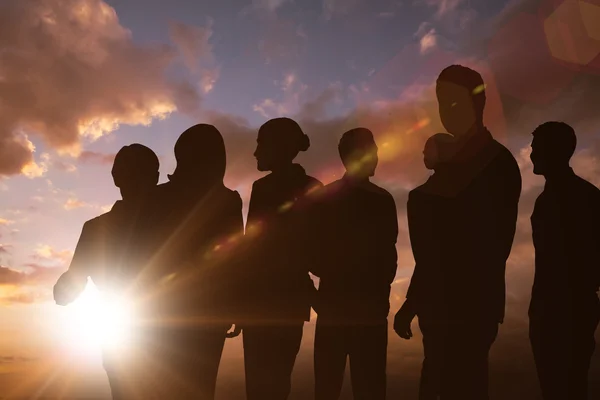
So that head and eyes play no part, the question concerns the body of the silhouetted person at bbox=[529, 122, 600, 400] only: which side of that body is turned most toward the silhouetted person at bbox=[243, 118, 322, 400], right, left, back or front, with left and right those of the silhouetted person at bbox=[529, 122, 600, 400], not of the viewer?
front

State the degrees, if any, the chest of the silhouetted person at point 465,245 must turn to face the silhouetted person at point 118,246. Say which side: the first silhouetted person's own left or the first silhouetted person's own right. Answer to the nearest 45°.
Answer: approximately 45° to the first silhouetted person's own right

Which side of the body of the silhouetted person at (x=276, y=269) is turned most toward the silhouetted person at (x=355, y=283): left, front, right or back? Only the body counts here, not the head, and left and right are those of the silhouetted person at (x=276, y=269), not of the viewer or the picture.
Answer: back

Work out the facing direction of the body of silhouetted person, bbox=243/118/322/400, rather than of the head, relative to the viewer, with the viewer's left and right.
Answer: facing to the left of the viewer

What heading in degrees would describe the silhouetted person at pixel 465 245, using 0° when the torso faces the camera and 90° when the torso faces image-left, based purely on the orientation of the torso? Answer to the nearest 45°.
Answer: approximately 45°

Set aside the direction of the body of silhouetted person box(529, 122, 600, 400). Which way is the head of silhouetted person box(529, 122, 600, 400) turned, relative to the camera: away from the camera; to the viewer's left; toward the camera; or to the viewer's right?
to the viewer's left

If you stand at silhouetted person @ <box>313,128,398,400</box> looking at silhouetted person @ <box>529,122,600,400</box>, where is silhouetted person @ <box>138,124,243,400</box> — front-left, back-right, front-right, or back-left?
back-right

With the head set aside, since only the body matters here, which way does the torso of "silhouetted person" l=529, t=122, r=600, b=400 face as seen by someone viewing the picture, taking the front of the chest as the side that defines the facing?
to the viewer's left

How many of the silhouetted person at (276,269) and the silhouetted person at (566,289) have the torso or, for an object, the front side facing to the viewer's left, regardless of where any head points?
2
